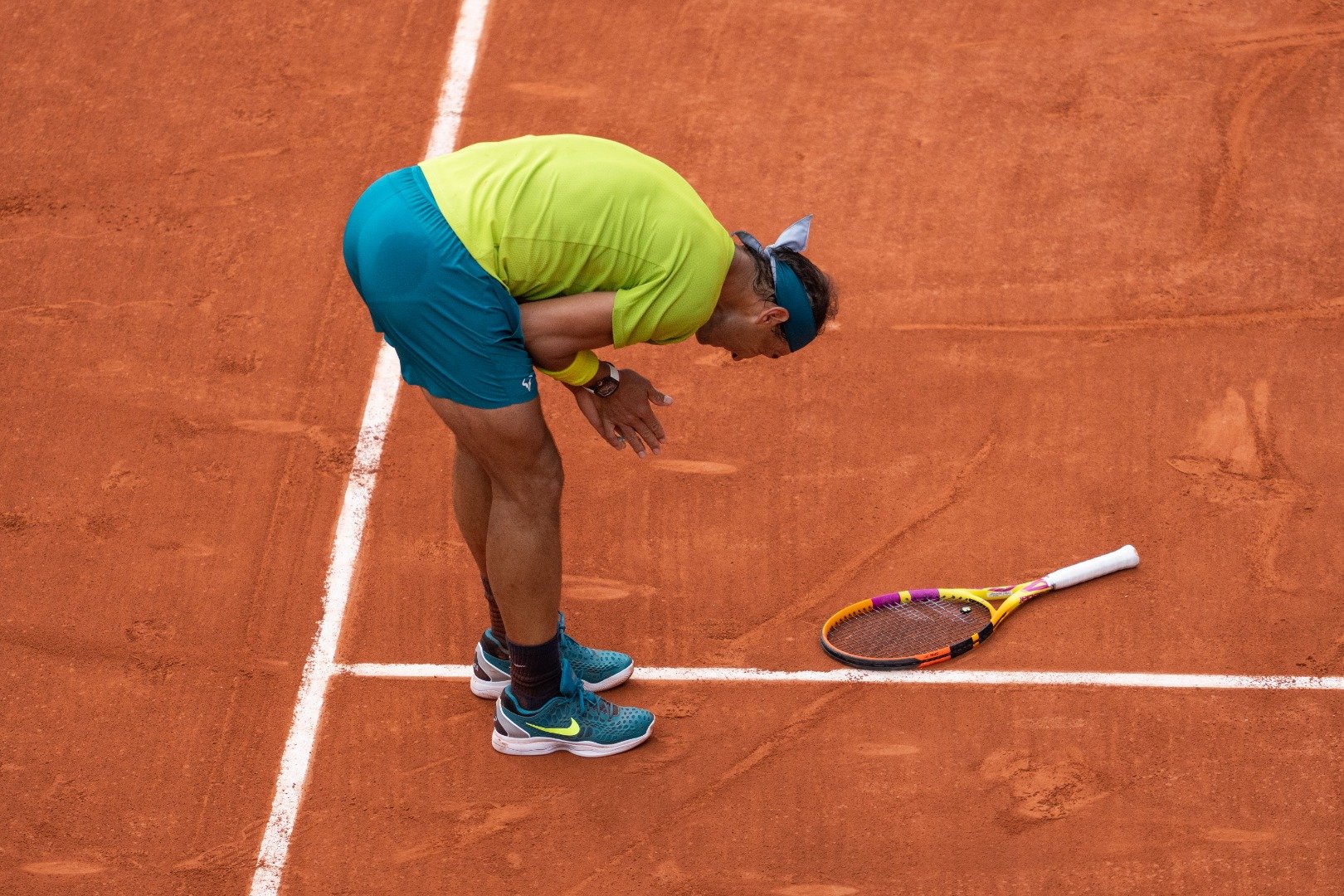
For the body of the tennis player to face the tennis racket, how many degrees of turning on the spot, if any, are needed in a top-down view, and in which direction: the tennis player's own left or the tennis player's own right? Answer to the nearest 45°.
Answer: approximately 45° to the tennis player's own left

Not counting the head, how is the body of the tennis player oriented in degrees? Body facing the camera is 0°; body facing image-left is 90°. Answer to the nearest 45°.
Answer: approximately 270°
